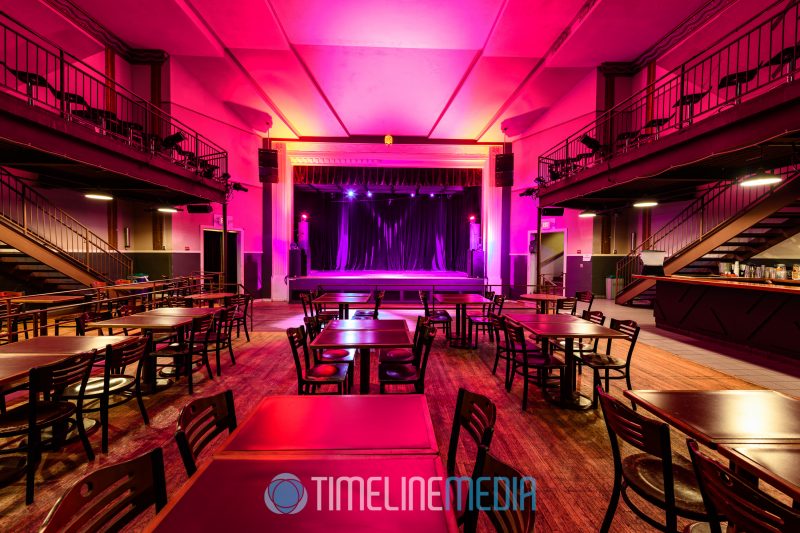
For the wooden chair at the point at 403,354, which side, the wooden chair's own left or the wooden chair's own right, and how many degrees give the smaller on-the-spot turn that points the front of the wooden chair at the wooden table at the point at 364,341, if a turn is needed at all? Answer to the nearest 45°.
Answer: approximately 45° to the wooden chair's own left

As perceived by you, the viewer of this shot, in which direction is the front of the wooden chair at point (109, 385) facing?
facing away from the viewer and to the left of the viewer

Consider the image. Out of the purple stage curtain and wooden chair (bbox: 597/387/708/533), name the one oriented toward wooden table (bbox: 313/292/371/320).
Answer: the purple stage curtain

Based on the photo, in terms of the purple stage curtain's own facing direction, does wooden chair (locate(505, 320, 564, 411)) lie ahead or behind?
ahead

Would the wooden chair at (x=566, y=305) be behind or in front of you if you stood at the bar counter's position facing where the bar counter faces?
in front

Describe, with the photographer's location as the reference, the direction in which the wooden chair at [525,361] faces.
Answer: facing away from the viewer and to the right of the viewer

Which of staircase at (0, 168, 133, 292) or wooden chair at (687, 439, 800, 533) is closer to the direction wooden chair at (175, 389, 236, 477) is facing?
the wooden chair

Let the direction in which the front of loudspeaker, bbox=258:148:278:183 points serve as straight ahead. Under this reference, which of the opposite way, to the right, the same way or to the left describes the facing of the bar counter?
to the right

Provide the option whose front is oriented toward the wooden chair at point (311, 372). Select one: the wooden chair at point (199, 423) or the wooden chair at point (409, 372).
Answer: the wooden chair at point (409, 372)
